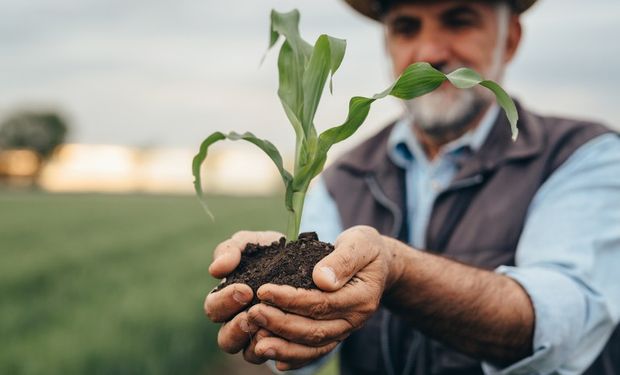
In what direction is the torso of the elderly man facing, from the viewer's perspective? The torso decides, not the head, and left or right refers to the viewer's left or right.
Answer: facing the viewer and to the left of the viewer
